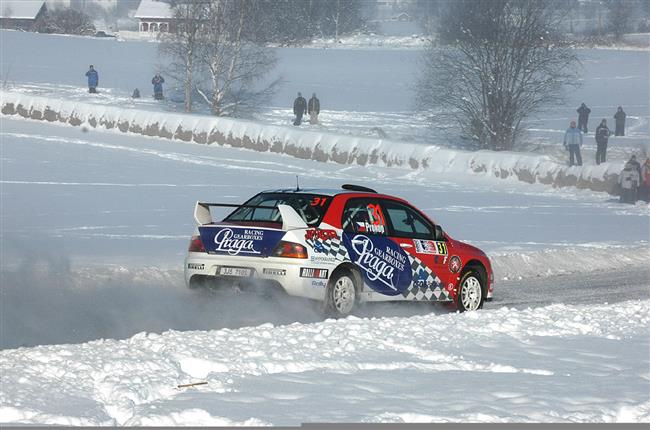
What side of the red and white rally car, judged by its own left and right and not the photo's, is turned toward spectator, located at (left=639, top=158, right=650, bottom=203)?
front

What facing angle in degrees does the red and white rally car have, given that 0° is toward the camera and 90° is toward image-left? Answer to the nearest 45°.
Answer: approximately 225°

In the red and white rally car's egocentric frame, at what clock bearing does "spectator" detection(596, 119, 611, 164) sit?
The spectator is roughly at 11 o'clock from the red and white rally car.
